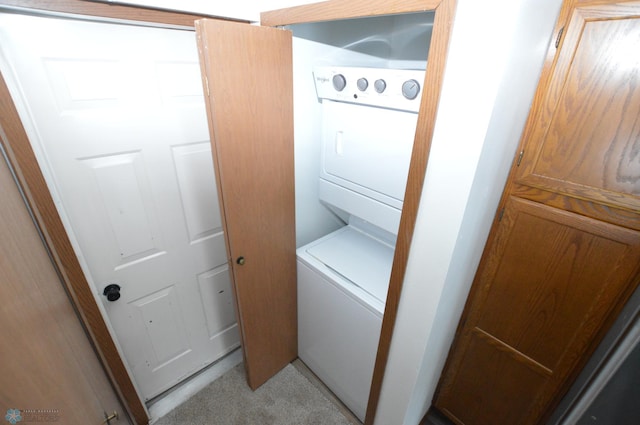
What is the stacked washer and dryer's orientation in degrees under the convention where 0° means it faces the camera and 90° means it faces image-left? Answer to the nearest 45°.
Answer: approximately 45°

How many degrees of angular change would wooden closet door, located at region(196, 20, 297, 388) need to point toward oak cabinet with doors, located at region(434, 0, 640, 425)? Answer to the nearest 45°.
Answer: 0° — it already faces it

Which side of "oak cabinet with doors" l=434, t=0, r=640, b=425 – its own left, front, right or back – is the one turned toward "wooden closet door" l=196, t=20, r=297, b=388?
front

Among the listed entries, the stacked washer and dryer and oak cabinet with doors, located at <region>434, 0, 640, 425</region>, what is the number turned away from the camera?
0

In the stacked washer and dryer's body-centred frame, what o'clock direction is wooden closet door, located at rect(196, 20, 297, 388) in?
The wooden closet door is roughly at 1 o'clock from the stacked washer and dryer.

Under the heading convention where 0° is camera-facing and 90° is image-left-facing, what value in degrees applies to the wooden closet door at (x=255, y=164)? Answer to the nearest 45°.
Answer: approximately 315°
